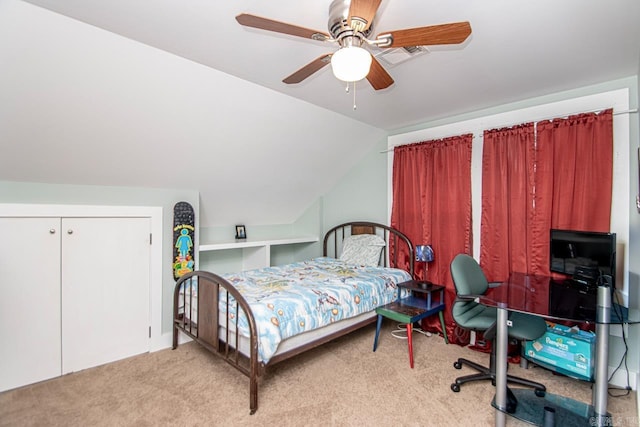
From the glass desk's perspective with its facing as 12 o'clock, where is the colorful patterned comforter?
The colorful patterned comforter is roughly at 1 o'clock from the glass desk.

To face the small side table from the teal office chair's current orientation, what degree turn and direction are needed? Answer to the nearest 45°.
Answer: approximately 180°

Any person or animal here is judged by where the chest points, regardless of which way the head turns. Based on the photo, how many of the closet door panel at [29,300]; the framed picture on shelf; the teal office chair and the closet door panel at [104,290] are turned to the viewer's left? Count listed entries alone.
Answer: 0

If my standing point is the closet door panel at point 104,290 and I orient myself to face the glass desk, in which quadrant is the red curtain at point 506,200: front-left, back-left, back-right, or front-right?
front-left

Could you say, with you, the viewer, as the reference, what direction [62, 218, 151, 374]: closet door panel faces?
facing the viewer and to the right of the viewer

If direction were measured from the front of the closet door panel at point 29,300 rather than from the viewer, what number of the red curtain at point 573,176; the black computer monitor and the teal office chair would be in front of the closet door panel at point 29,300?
3

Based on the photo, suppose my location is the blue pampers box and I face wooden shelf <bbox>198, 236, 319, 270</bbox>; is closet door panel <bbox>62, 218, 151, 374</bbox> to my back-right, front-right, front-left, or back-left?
front-left

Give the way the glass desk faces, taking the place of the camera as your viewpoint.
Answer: facing the viewer and to the left of the viewer

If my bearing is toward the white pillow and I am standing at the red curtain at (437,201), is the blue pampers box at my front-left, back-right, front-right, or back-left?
back-left
